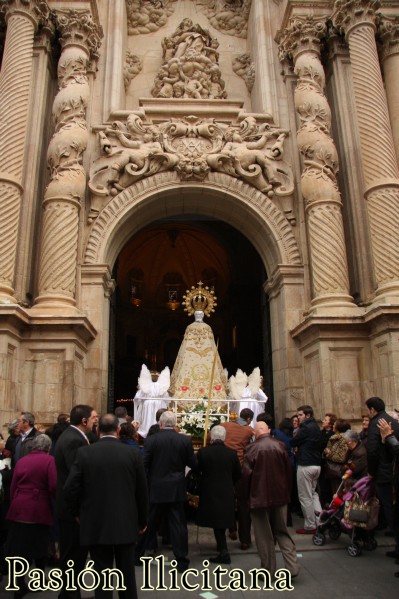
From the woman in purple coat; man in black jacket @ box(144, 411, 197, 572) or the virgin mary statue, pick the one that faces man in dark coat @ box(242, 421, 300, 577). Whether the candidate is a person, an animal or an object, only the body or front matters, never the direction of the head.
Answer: the virgin mary statue

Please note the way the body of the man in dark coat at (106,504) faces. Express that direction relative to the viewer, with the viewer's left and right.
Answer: facing away from the viewer

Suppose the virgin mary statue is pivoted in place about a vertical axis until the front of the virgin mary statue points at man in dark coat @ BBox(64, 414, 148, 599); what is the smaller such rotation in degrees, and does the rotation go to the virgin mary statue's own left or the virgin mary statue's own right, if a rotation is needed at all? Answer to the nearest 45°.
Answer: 0° — it already faces them

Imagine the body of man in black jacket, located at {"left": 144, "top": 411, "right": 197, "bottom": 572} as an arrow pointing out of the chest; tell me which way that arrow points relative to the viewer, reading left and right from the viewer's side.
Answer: facing away from the viewer

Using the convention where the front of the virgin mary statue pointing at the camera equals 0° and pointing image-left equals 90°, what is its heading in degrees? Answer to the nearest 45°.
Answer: approximately 0°

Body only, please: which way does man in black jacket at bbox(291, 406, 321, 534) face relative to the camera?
to the viewer's left

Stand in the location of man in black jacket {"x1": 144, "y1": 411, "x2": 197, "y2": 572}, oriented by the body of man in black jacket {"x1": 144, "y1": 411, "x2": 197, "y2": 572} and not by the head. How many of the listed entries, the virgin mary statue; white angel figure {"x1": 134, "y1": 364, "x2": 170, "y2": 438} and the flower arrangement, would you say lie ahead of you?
3

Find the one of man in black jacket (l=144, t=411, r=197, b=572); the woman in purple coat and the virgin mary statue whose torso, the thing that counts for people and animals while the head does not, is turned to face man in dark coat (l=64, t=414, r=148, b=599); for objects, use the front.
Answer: the virgin mary statue

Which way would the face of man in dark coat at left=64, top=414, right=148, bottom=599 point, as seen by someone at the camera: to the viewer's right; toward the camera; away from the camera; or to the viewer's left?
away from the camera

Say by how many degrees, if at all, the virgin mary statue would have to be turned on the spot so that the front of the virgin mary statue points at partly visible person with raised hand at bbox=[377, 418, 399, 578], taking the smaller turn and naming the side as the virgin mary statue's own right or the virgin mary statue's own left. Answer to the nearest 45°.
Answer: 0° — it already faces them

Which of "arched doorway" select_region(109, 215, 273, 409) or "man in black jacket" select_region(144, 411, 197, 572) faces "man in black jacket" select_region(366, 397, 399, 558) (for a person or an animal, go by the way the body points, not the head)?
the arched doorway
